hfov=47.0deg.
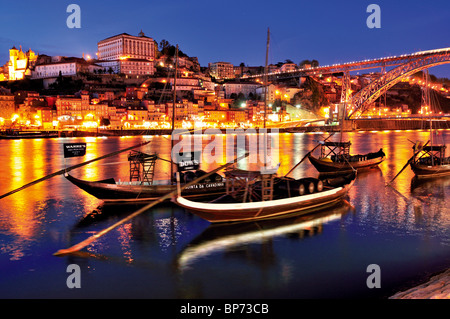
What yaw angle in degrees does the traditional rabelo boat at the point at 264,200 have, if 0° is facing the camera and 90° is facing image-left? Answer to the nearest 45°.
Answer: approximately 225°

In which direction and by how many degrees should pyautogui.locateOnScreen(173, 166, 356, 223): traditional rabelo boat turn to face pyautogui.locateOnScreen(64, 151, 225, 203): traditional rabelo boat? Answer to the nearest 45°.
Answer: approximately 135° to its left

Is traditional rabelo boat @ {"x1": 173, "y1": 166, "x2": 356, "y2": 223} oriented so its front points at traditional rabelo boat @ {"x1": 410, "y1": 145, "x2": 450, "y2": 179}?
yes
